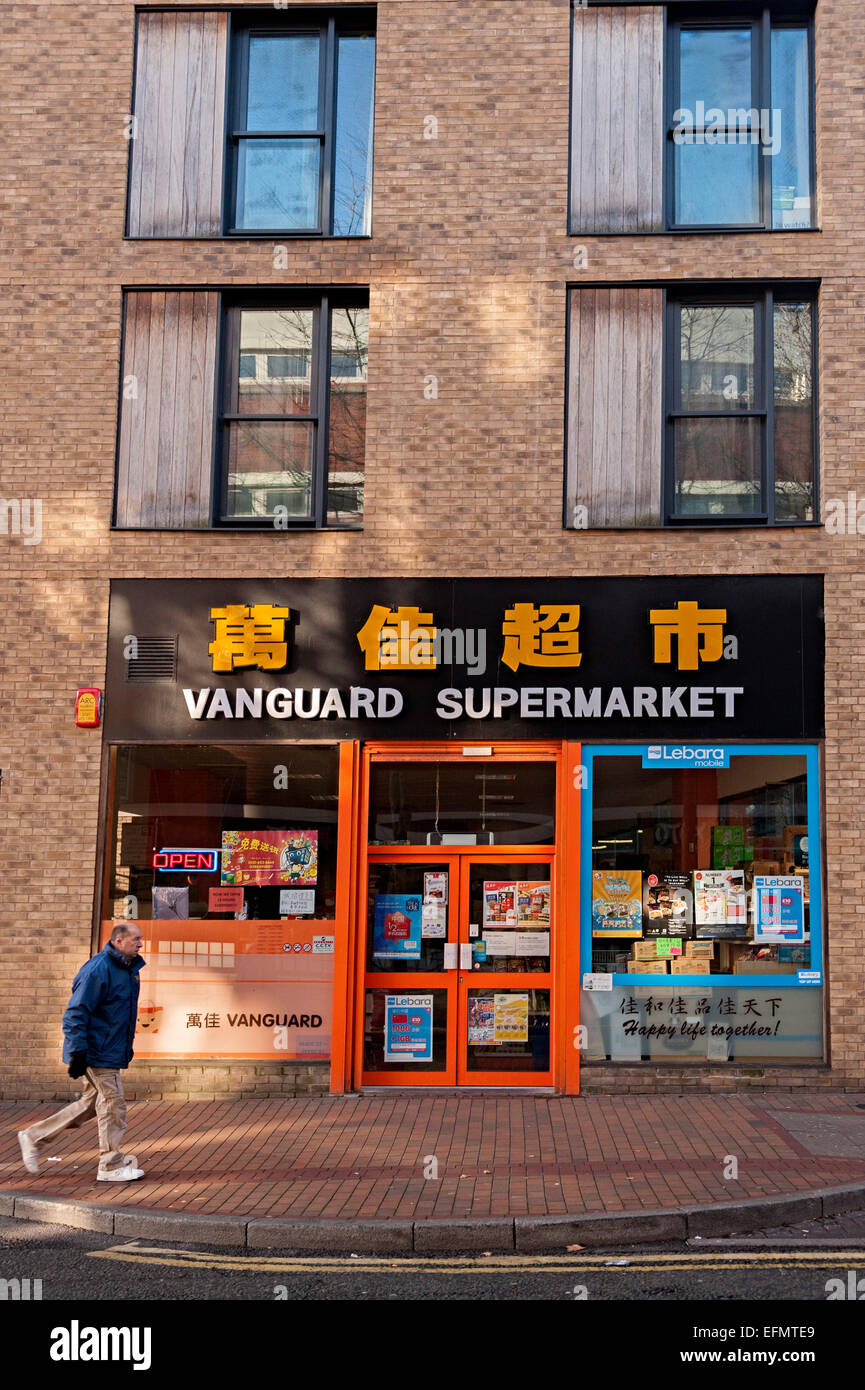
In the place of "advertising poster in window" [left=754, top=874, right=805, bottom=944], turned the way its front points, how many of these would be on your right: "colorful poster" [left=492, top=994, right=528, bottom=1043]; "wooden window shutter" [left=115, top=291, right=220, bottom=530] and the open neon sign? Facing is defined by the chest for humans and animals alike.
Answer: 3

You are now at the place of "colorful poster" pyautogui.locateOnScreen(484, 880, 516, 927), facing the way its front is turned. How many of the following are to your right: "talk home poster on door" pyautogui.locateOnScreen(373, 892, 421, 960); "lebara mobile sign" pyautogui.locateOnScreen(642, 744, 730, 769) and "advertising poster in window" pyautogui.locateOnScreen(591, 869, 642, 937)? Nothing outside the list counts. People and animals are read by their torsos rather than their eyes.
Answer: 1

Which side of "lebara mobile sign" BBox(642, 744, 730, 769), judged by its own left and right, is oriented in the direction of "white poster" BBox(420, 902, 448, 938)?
right

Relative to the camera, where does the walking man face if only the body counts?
to the viewer's right

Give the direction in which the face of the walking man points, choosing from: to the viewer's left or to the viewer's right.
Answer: to the viewer's right

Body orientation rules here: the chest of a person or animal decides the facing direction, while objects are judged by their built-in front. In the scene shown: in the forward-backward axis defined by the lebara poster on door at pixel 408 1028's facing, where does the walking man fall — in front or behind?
in front
